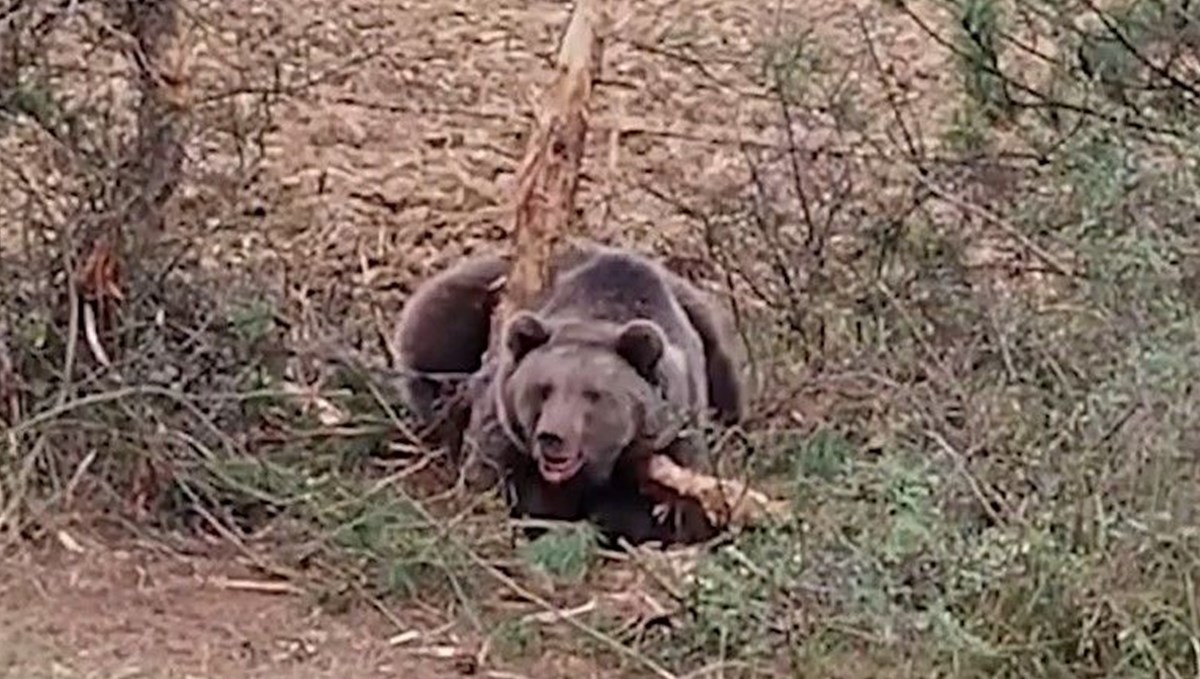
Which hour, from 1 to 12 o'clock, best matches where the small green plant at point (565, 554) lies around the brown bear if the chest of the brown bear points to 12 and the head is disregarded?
The small green plant is roughly at 12 o'clock from the brown bear.

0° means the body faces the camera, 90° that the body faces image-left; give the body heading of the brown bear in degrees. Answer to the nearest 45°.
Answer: approximately 0°
